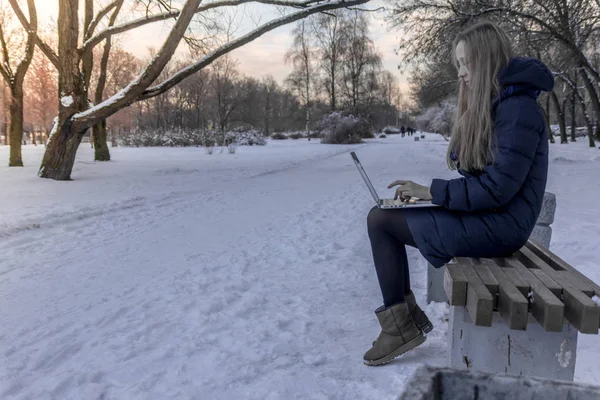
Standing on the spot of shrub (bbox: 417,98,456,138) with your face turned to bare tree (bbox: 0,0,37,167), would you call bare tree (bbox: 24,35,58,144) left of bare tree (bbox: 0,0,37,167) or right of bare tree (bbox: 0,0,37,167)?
right

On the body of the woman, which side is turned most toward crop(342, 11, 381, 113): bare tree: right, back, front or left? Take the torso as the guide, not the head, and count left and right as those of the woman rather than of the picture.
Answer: right

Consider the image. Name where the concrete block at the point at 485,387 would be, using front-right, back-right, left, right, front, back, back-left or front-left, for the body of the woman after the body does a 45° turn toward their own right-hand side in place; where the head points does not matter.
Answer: back-left

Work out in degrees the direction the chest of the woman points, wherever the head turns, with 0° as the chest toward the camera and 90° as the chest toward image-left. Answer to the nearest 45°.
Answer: approximately 90°

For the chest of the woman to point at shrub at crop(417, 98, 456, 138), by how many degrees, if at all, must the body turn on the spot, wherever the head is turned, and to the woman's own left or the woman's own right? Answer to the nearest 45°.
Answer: approximately 90° to the woman's own right

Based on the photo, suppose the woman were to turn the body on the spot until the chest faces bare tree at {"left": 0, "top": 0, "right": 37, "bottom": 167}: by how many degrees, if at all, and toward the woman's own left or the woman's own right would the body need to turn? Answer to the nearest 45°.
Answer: approximately 45° to the woman's own right

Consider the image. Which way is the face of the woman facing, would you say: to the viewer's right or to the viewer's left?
to the viewer's left

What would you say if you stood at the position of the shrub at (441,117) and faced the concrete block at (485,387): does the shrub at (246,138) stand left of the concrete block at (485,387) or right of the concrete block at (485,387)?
right

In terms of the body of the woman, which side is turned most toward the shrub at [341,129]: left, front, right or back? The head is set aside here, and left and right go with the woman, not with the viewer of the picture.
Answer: right

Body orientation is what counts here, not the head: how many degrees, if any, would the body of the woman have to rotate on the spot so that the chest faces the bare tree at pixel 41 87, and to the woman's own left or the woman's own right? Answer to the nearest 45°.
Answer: approximately 45° to the woman's own right
